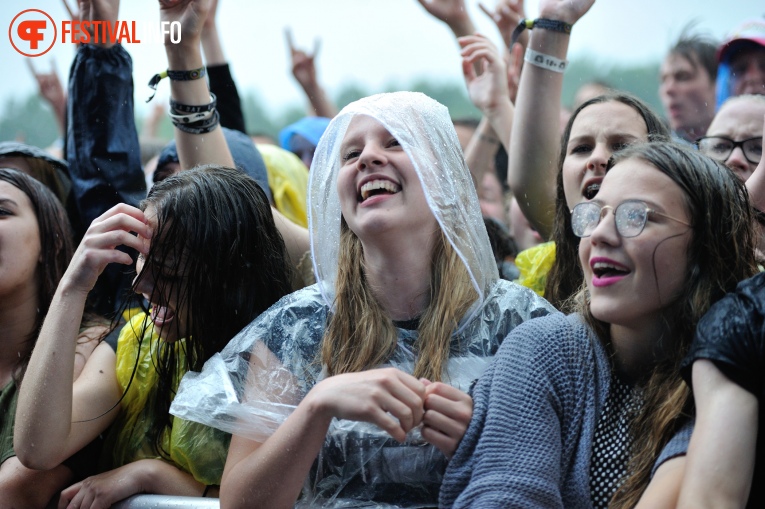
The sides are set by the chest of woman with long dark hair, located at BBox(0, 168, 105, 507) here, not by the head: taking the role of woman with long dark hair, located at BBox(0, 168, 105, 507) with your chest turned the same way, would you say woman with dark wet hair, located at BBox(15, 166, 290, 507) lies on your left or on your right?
on your left

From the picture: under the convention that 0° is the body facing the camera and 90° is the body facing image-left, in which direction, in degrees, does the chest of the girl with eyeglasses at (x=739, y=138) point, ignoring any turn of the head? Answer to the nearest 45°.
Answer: approximately 0°

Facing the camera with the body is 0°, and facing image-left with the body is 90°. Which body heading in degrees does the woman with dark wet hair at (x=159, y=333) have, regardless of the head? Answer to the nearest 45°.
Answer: approximately 45°

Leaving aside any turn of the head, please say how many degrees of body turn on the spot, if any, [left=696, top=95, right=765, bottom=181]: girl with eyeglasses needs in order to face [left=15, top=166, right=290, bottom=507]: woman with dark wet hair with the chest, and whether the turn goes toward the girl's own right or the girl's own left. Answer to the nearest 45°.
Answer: approximately 45° to the girl's own right

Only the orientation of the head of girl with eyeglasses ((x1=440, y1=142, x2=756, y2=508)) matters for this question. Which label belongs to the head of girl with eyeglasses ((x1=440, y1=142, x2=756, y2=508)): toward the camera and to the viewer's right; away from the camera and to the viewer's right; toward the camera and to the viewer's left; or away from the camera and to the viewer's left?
toward the camera and to the viewer's left

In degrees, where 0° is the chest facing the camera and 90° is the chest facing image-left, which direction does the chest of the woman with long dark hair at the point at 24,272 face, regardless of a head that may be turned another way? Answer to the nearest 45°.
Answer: approximately 45°

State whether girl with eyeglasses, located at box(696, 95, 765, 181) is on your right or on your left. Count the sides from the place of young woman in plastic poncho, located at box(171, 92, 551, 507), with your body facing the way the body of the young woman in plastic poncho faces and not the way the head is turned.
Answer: on your left

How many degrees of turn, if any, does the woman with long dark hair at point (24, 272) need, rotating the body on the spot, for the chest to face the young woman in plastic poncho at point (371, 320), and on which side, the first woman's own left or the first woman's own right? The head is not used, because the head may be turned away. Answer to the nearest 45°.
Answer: approximately 90° to the first woman's own left

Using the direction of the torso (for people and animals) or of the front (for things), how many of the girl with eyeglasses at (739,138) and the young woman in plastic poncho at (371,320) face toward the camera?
2

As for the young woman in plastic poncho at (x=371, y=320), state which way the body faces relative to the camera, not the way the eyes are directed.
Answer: toward the camera
